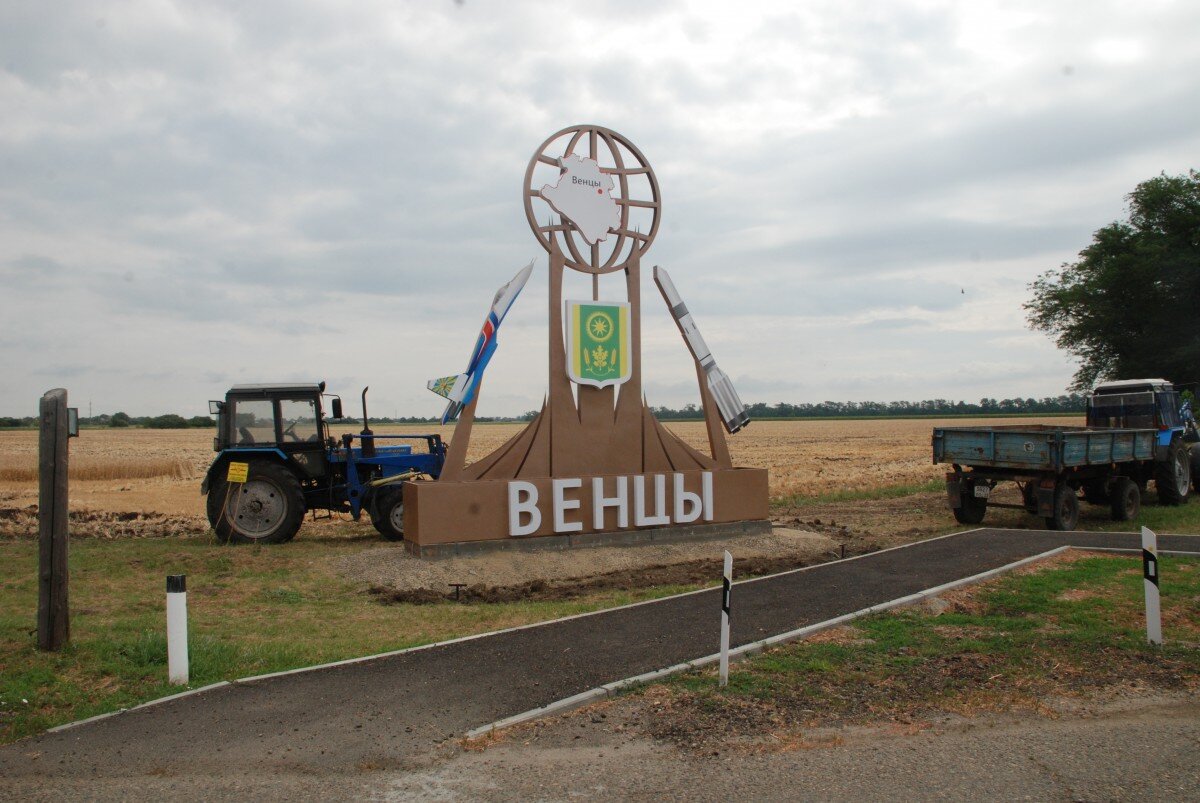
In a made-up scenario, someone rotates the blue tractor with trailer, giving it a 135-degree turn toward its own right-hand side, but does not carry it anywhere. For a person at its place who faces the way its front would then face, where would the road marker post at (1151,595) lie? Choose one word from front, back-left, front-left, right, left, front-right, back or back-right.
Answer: front

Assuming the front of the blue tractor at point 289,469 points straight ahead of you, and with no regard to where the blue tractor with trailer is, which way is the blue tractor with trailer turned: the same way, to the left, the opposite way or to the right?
the same way

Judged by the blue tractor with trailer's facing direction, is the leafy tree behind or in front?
in front

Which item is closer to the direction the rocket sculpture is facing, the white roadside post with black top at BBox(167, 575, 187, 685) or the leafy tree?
the white roadside post with black top

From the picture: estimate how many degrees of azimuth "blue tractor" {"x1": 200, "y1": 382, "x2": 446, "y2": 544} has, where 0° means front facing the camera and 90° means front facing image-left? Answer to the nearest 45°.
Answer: approximately 270°

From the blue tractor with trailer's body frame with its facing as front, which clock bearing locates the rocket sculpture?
The rocket sculpture is roughly at 6 o'clock from the blue tractor with trailer.

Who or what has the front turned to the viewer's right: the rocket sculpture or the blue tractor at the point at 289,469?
the blue tractor

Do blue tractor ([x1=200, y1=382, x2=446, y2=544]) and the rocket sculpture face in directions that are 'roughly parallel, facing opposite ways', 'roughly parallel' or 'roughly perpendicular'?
roughly parallel, facing opposite ways

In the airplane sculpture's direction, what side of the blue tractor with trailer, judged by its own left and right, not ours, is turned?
back

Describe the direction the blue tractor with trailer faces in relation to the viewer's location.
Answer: facing away from the viewer and to the right of the viewer

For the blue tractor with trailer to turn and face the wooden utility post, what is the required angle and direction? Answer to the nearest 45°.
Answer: approximately 180°

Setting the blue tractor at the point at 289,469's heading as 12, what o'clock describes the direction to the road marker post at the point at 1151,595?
The road marker post is roughly at 2 o'clock from the blue tractor.

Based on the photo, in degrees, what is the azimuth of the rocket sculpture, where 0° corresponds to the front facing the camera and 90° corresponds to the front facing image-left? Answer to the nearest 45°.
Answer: approximately 90°
